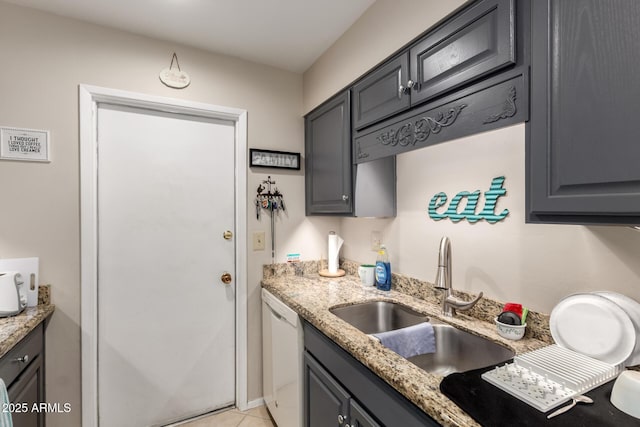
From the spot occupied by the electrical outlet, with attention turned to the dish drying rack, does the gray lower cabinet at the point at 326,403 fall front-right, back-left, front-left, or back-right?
front-right

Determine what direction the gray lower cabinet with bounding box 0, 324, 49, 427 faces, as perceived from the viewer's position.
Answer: facing to the right of the viewer

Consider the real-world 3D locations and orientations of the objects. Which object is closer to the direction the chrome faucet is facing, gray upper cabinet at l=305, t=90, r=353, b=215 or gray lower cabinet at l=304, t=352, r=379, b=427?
the gray lower cabinet

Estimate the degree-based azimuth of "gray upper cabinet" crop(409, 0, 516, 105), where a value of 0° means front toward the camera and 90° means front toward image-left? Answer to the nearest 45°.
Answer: approximately 45°

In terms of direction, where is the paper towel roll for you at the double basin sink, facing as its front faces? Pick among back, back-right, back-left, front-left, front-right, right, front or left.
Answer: right

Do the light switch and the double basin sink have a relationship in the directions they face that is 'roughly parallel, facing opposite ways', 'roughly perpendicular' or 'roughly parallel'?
roughly perpendicular

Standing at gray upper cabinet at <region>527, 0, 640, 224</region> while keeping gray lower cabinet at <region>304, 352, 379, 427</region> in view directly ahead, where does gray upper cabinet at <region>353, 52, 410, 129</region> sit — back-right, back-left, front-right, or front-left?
front-right

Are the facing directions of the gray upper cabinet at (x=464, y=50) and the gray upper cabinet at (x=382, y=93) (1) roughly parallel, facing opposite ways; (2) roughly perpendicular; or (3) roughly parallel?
roughly parallel

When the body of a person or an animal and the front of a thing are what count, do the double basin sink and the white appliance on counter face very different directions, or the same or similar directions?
very different directions

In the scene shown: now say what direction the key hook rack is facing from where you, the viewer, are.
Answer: facing the viewer

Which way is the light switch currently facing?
toward the camera

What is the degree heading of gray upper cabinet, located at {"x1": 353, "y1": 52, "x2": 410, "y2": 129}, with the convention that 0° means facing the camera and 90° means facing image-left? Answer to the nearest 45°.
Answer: approximately 45°
